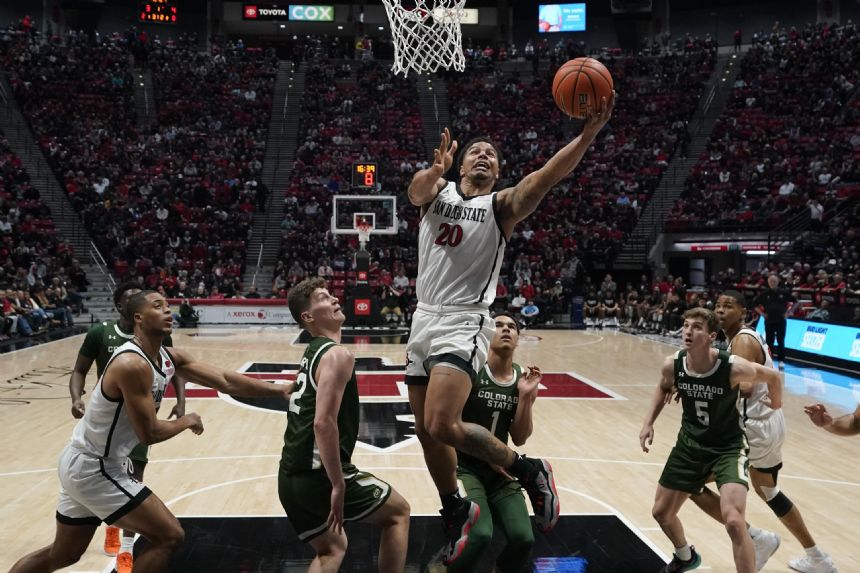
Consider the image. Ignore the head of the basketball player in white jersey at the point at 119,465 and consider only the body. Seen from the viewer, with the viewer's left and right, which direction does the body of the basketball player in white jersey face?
facing to the right of the viewer

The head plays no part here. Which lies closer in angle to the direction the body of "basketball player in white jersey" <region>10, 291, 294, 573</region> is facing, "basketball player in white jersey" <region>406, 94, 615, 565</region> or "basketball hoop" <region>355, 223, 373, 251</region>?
the basketball player in white jersey

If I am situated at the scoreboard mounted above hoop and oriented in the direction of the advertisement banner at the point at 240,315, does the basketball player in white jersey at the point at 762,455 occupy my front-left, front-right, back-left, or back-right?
back-left

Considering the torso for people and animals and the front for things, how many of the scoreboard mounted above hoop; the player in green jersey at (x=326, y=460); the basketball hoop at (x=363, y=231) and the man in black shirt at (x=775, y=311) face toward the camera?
3

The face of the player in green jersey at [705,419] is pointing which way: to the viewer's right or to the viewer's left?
to the viewer's left

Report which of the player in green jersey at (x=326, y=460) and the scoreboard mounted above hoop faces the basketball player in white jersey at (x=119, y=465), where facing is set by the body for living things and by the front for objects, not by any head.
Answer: the scoreboard mounted above hoop

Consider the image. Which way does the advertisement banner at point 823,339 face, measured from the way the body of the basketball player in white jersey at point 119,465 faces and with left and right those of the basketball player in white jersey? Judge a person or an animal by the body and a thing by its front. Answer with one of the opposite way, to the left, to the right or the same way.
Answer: the opposite way

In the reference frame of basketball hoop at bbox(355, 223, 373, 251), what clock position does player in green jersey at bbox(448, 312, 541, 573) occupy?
The player in green jersey is roughly at 12 o'clock from the basketball hoop.

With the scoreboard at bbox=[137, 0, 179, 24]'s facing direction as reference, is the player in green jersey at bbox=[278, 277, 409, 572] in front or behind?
in front

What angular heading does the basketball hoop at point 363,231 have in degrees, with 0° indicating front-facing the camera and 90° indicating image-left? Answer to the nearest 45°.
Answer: approximately 0°

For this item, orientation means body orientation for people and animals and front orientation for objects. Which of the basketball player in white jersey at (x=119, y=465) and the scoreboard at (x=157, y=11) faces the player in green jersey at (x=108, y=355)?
the scoreboard
